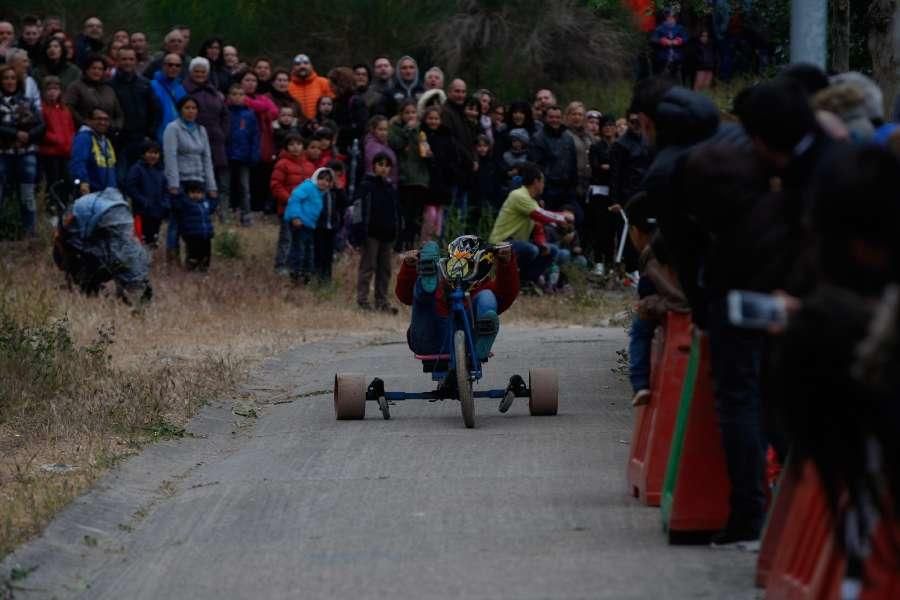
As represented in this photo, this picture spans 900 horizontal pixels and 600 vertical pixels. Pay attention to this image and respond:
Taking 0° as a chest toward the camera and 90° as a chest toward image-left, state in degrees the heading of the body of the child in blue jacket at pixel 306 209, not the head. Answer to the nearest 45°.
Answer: approximately 315°

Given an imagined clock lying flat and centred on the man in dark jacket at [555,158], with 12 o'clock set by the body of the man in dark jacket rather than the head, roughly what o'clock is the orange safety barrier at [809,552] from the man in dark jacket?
The orange safety barrier is roughly at 12 o'clock from the man in dark jacket.

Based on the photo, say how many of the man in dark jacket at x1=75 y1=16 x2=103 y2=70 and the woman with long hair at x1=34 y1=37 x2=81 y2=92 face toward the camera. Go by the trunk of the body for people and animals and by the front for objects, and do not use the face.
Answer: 2

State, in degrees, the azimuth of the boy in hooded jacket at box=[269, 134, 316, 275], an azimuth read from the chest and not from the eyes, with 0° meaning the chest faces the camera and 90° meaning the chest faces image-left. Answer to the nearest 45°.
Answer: approximately 315°

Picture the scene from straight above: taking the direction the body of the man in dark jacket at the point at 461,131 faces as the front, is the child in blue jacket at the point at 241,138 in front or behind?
behind

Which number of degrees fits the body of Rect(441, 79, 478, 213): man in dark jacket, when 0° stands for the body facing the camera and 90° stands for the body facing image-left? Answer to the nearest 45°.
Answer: approximately 315°

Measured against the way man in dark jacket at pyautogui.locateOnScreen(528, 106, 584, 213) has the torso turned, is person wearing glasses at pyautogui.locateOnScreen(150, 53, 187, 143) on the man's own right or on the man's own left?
on the man's own right
